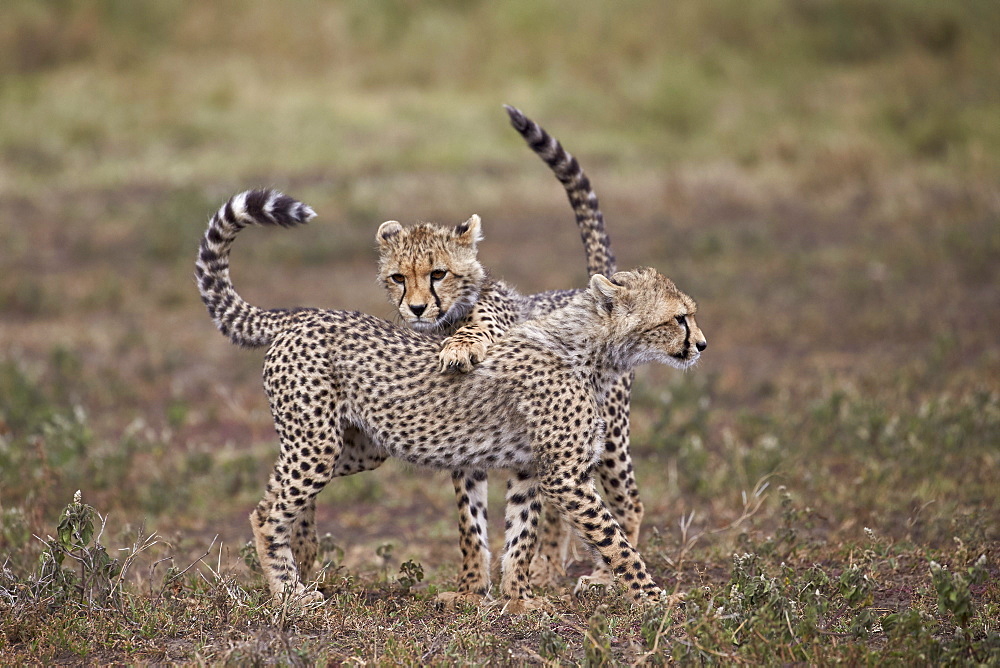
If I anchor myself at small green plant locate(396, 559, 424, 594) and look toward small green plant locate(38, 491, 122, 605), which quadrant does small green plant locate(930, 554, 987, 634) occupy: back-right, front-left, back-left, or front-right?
back-left

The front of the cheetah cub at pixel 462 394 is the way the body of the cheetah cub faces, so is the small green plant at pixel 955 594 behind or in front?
in front

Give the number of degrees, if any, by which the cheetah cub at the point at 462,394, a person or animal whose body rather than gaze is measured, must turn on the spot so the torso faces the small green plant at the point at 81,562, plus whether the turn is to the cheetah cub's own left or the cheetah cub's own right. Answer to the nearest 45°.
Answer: approximately 180°

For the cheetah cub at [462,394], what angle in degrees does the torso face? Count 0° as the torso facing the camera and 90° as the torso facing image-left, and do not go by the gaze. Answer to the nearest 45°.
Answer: approximately 270°

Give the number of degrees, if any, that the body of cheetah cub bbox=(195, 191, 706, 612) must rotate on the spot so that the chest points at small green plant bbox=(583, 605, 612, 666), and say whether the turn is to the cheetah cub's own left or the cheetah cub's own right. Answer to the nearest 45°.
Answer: approximately 45° to the cheetah cub's own right
